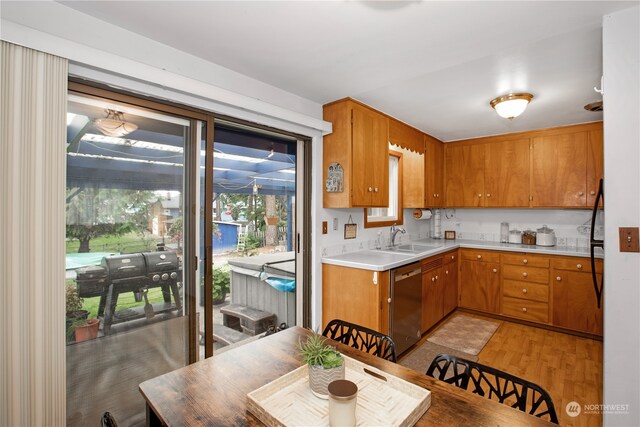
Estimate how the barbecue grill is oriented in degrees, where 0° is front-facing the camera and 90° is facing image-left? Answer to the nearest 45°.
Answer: approximately 315°

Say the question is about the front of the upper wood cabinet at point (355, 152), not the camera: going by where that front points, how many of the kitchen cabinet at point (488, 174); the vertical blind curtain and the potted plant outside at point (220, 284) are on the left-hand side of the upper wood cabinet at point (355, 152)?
1

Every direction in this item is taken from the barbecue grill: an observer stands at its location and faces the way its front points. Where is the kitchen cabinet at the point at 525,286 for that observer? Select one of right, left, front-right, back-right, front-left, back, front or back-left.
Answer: front-left

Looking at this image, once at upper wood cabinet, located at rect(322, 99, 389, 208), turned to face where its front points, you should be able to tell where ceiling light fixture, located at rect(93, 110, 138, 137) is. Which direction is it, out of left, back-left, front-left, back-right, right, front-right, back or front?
right

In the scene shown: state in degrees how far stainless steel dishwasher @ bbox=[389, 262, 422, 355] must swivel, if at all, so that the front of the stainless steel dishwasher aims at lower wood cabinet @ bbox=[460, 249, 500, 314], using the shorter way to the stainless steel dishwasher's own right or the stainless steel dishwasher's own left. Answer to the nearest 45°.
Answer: approximately 90° to the stainless steel dishwasher's own left

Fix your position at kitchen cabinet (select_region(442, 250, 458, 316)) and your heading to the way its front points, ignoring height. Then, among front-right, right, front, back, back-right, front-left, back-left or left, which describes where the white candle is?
front-right

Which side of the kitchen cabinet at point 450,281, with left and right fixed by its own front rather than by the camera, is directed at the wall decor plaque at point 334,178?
right

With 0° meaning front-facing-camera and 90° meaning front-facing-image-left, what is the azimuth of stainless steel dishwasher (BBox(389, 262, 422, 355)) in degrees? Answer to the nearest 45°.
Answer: approximately 315°
